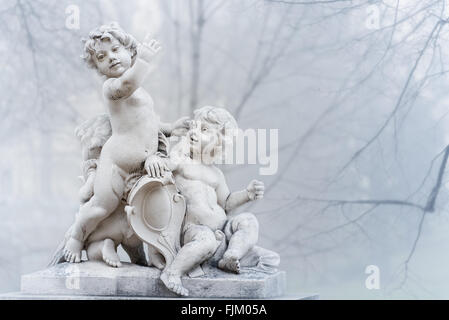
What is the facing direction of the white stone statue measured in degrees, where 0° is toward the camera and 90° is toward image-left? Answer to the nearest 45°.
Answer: approximately 0°

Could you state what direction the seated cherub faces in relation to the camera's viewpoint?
facing the viewer
